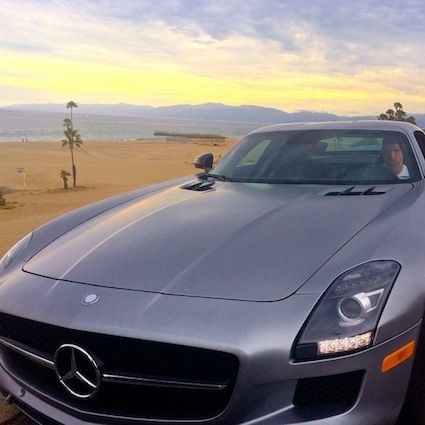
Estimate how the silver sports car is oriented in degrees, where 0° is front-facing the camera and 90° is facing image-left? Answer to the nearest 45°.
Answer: approximately 45°
